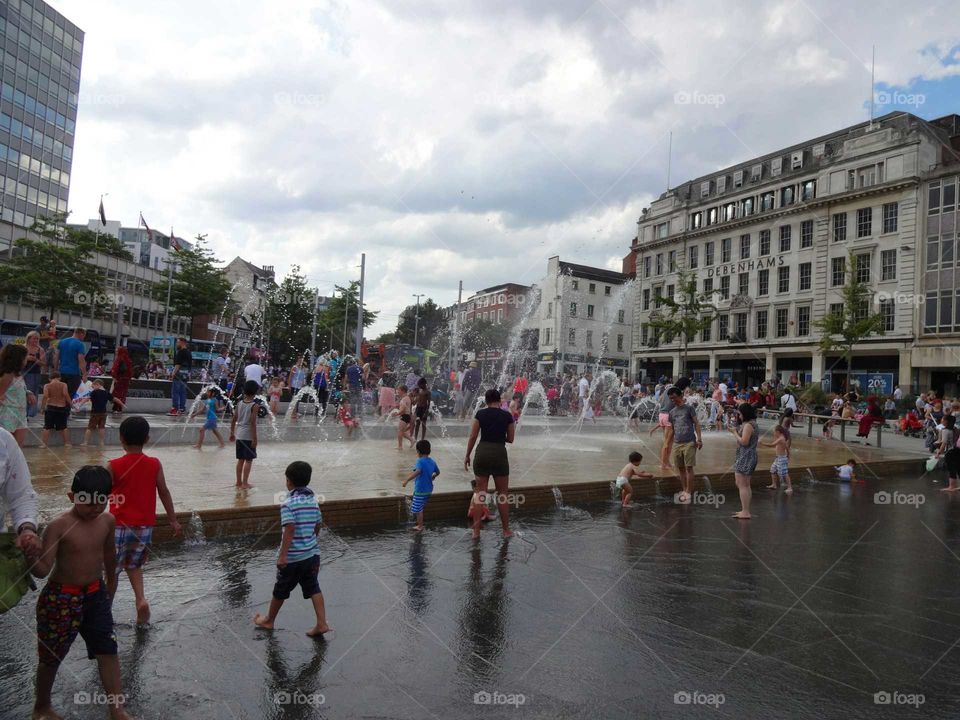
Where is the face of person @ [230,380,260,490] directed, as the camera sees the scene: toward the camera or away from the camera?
away from the camera

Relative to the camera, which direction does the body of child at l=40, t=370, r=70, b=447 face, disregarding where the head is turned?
away from the camera

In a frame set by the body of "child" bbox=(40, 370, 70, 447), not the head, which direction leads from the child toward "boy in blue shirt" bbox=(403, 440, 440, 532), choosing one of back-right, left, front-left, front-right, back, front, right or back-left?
back-right

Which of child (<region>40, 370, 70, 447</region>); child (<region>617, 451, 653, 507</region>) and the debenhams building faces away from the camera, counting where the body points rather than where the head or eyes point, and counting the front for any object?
child (<region>40, 370, 70, 447</region>)

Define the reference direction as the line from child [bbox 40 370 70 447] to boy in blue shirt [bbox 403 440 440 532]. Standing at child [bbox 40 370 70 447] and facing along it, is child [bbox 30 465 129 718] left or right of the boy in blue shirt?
right

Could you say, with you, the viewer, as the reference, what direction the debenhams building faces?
facing the viewer and to the left of the viewer

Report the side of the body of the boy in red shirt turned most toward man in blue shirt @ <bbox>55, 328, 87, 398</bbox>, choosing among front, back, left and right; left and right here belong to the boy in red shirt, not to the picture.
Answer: front

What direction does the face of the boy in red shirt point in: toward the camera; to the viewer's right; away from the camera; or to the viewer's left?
away from the camera

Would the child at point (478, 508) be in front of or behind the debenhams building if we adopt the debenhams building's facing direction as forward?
in front

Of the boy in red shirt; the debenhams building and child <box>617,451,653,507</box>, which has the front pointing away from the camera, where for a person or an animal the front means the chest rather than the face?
the boy in red shirt

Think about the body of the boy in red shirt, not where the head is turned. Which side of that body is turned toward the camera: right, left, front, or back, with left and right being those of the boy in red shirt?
back

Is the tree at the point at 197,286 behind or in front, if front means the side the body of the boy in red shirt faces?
in front
